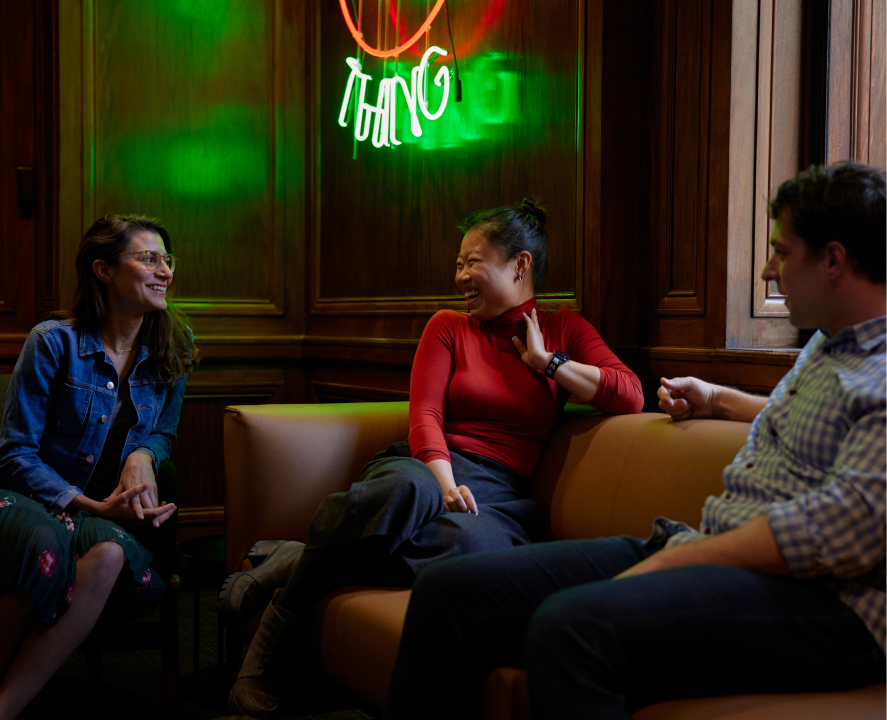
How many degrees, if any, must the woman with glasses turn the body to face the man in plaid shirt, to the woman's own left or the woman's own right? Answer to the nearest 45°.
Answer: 0° — they already face them

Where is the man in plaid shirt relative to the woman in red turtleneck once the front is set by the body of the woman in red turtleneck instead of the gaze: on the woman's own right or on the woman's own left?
on the woman's own left

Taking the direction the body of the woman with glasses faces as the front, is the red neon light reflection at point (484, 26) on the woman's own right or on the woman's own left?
on the woman's own left

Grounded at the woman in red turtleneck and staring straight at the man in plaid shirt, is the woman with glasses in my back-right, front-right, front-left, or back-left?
back-right

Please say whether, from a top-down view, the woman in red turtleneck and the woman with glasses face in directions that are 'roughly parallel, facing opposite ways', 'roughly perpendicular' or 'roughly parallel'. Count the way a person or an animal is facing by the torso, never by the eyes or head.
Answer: roughly perpendicular

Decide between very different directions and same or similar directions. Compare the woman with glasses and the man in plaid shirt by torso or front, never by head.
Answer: very different directions

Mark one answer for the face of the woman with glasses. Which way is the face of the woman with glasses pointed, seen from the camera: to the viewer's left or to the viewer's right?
to the viewer's right

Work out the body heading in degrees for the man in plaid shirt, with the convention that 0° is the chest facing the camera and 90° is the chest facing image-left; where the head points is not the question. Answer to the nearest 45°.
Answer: approximately 90°

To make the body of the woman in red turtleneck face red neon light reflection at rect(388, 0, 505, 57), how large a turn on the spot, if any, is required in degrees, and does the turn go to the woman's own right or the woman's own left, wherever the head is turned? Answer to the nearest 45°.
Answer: approximately 135° to the woman's own right

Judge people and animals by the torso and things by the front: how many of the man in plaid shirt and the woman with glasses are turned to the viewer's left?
1

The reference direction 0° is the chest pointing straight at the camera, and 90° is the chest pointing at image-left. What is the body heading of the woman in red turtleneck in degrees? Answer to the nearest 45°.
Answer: approximately 45°

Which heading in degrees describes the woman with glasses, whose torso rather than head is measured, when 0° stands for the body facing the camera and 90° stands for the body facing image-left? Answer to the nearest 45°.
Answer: approximately 315°
